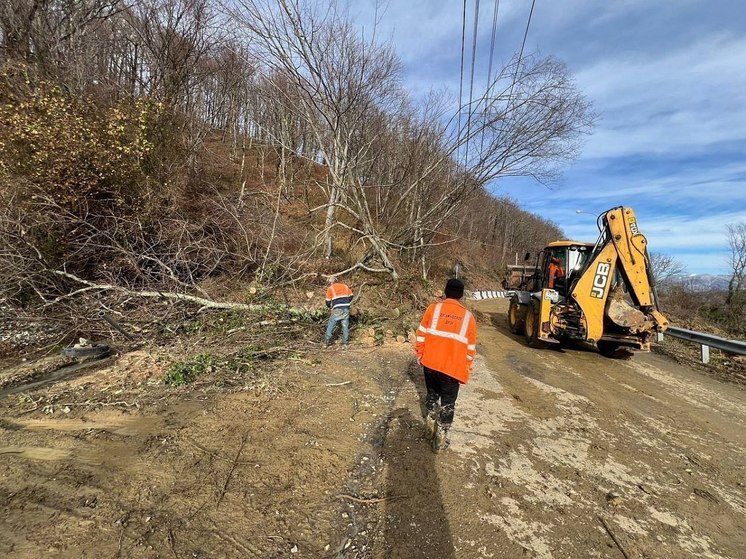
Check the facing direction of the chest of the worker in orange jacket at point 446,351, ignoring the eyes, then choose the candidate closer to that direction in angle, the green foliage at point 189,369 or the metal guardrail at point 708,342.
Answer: the metal guardrail

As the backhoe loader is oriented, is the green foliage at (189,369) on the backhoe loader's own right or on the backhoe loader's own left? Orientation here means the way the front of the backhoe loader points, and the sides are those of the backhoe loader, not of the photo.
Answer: on the backhoe loader's own left

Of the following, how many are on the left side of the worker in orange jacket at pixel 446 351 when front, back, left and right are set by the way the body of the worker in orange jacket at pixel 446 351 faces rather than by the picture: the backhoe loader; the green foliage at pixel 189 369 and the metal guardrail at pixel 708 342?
1

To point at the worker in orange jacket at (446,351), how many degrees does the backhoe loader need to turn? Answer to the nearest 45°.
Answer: approximately 135° to its left

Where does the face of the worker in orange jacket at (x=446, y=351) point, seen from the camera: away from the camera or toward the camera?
away from the camera

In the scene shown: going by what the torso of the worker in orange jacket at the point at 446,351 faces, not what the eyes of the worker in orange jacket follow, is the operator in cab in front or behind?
in front

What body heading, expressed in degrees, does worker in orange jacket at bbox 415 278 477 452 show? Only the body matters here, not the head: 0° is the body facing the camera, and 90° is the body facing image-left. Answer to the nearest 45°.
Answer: approximately 180°

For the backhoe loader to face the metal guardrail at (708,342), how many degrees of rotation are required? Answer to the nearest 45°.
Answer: approximately 90° to its right

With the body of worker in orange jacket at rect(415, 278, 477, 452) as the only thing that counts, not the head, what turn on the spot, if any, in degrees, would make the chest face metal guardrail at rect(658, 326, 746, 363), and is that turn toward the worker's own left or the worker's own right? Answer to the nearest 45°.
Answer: approximately 45° to the worker's own right

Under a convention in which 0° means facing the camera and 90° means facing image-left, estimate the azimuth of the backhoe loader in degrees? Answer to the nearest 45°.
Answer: approximately 135°

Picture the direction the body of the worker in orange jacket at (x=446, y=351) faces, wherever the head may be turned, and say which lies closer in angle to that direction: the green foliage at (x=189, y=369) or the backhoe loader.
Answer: the backhoe loader

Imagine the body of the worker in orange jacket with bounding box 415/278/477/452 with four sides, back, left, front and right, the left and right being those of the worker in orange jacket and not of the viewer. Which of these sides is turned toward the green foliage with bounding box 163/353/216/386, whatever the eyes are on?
left

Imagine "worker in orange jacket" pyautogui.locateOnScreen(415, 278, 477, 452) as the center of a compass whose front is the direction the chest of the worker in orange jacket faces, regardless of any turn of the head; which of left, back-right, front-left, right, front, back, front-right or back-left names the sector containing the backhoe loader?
front-right

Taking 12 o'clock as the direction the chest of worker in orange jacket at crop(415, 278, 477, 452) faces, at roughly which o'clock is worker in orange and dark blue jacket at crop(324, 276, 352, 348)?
worker in orange and dark blue jacket at crop(324, 276, 352, 348) is roughly at 11 o'clock from worker in orange jacket at crop(415, 278, 477, 452).

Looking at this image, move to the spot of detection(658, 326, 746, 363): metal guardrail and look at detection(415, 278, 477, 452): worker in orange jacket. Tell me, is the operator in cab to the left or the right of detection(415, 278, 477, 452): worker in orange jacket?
right

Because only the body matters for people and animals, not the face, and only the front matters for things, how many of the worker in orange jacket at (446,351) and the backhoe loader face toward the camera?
0

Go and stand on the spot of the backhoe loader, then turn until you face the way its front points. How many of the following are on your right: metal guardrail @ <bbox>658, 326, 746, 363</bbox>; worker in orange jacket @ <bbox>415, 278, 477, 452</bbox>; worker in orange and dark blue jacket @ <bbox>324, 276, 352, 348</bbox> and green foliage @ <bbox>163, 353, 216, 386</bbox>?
1
